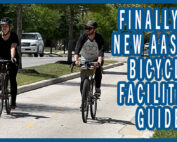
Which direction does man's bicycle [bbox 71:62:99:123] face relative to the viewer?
toward the camera

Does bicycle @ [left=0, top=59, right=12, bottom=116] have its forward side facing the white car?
no

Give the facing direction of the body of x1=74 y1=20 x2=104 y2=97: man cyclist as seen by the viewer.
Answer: toward the camera

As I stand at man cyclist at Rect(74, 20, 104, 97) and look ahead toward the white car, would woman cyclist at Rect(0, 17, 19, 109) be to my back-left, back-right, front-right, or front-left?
front-left

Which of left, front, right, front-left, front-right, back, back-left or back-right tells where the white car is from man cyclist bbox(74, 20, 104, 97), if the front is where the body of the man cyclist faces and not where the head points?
back

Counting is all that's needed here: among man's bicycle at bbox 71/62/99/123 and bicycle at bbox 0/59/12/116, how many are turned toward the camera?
2

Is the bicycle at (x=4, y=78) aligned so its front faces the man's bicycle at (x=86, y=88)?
no

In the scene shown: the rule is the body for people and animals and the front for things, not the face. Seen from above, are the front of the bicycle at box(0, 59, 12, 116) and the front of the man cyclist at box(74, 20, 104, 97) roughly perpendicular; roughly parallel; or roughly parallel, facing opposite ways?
roughly parallel

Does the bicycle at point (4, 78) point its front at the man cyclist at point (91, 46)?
no

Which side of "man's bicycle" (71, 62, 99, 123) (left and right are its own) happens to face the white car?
back
